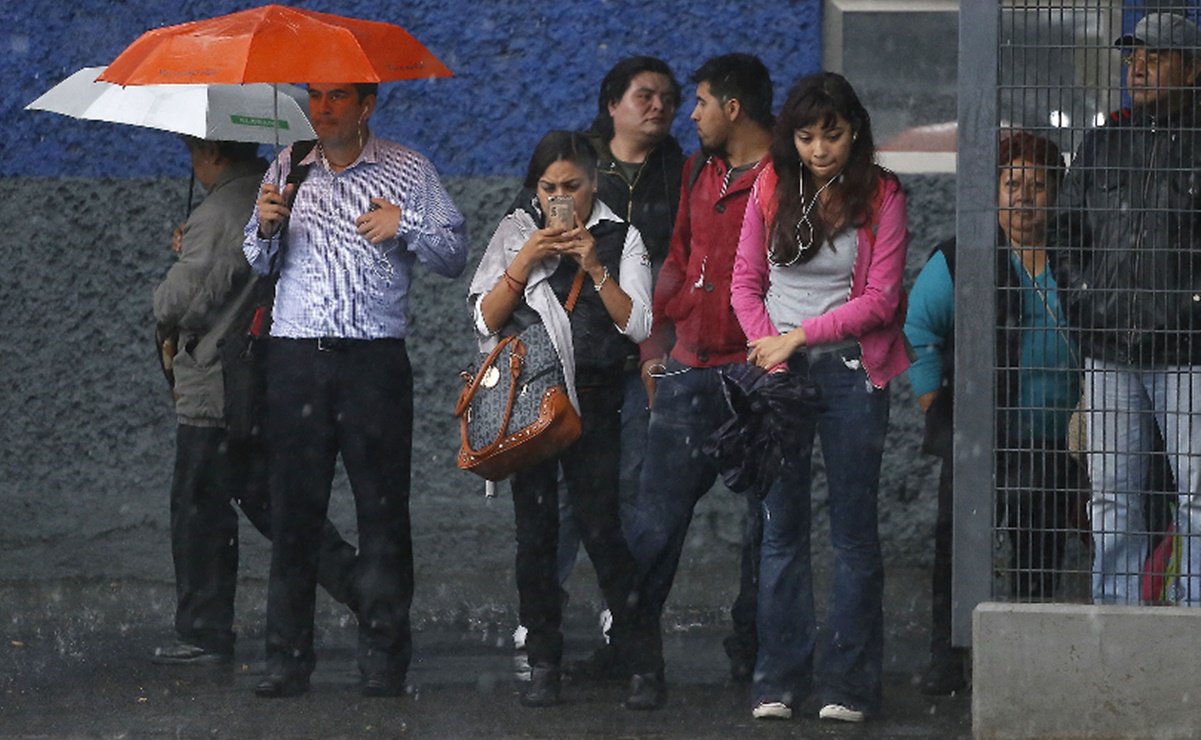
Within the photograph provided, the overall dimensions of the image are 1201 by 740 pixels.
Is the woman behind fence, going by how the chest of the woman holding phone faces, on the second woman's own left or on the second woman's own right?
on the second woman's own left

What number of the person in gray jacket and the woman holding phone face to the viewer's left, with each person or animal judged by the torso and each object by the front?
1

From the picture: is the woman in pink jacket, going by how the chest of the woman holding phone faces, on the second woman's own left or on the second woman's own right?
on the second woman's own left

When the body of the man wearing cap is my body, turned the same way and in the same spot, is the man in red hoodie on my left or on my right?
on my right

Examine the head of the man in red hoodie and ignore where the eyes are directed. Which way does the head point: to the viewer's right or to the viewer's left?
to the viewer's left

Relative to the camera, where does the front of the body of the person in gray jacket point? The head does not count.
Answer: to the viewer's left

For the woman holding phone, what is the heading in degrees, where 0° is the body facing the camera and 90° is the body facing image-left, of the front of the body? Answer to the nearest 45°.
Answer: approximately 0°

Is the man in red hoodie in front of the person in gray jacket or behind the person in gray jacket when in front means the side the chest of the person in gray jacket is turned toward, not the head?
behind

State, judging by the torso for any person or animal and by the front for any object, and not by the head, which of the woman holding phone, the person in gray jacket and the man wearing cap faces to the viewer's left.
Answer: the person in gray jacket

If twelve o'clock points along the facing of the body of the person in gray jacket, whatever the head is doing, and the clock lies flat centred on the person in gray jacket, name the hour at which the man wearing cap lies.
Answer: The man wearing cap is roughly at 7 o'clock from the person in gray jacket.
